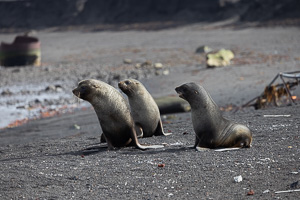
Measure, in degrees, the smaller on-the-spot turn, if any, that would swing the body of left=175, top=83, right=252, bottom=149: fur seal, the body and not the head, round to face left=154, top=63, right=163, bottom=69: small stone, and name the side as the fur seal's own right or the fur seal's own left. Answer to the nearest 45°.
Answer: approximately 90° to the fur seal's own right

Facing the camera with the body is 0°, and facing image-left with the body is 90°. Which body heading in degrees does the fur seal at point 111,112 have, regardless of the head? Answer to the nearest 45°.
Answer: approximately 90°

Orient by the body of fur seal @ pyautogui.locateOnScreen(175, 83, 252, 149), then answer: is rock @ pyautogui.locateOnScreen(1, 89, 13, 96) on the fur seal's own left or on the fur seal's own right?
on the fur seal's own right

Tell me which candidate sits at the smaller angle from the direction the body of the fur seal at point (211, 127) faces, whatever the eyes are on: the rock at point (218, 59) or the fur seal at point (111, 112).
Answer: the fur seal

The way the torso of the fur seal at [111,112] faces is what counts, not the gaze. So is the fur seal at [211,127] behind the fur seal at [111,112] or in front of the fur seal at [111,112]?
behind

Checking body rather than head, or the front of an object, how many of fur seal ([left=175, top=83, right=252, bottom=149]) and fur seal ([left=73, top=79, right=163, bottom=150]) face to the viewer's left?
2

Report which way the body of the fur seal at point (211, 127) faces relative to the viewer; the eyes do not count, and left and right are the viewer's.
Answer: facing to the left of the viewer

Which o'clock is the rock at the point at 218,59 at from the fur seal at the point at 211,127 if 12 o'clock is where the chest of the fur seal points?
The rock is roughly at 3 o'clock from the fur seal.

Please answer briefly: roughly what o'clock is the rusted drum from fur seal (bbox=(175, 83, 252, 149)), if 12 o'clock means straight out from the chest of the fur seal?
The rusted drum is roughly at 2 o'clock from the fur seal.

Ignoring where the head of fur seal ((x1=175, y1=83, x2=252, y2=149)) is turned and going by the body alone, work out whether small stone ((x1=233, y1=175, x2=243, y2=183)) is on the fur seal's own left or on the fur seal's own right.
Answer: on the fur seal's own left
